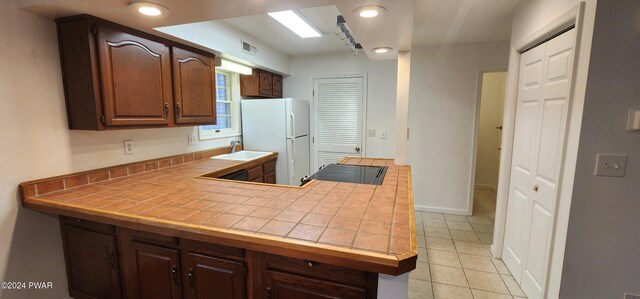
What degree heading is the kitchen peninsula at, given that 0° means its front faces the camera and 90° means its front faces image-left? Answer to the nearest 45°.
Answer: approximately 45°

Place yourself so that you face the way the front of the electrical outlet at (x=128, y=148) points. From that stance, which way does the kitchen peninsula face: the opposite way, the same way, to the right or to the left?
to the right

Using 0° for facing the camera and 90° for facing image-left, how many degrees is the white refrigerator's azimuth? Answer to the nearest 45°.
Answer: approximately 315°

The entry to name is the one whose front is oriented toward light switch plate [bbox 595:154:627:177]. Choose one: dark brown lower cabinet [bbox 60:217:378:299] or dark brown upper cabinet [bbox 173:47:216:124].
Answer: the dark brown upper cabinet

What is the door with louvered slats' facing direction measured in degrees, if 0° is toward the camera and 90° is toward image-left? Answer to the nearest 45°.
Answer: approximately 0°

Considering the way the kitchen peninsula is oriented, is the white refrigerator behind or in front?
behind

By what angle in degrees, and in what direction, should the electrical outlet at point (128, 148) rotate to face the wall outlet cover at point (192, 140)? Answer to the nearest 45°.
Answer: approximately 90° to its left

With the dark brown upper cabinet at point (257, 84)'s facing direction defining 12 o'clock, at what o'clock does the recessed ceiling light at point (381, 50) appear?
The recessed ceiling light is roughly at 12 o'clock from the dark brown upper cabinet.

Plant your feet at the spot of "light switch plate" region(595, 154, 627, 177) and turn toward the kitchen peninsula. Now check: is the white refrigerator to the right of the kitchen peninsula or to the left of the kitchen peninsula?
right
